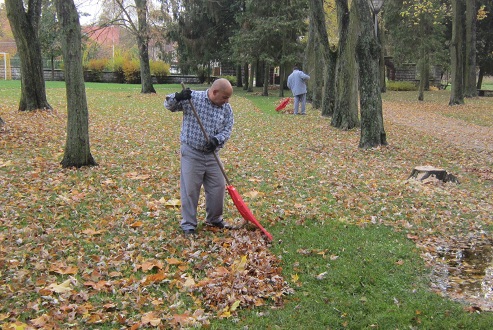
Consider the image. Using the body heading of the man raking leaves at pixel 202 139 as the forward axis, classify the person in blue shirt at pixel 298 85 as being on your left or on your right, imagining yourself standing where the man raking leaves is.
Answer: on your left

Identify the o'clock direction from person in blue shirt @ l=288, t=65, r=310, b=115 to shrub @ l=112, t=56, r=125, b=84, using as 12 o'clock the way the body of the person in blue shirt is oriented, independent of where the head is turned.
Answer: The shrub is roughly at 11 o'clock from the person in blue shirt.

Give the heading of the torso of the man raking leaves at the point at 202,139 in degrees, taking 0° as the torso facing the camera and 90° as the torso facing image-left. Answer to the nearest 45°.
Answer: approximately 315°

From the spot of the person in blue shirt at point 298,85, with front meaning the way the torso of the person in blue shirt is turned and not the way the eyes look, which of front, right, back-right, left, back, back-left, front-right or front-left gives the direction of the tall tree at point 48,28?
front-left

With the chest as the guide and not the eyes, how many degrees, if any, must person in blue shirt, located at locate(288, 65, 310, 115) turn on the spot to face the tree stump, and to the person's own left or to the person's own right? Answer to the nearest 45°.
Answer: approximately 180°

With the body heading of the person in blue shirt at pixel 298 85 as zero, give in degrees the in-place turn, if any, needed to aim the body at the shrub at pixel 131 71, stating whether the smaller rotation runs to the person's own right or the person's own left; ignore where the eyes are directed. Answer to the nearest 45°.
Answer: approximately 45° to the person's own left

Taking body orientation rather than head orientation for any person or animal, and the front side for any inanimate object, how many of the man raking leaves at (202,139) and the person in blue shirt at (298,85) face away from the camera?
1

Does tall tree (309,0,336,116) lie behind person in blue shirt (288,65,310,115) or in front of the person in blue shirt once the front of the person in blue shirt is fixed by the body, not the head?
behind

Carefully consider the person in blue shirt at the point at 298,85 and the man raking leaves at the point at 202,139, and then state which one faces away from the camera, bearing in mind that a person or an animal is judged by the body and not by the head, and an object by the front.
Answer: the person in blue shirt

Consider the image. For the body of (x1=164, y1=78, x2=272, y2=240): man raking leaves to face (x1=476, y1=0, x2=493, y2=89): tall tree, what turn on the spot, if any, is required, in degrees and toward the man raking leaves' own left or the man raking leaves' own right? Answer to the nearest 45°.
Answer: approximately 90° to the man raking leaves' own left

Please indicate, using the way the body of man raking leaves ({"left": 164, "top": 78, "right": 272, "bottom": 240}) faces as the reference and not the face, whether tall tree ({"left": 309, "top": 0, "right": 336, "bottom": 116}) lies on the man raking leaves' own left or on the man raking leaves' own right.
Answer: on the man raking leaves' own left

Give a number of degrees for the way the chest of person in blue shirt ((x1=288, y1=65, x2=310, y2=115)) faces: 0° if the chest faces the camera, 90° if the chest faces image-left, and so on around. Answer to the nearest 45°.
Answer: approximately 180°

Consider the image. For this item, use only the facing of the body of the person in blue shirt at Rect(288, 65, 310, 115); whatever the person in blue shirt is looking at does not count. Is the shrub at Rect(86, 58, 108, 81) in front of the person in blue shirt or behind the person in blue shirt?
in front
